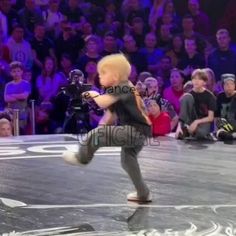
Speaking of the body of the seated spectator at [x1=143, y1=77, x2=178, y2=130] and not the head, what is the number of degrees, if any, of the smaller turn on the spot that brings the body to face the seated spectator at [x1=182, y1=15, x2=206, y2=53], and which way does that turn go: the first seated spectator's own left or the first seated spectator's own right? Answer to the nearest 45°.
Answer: approximately 135° to the first seated spectator's own right

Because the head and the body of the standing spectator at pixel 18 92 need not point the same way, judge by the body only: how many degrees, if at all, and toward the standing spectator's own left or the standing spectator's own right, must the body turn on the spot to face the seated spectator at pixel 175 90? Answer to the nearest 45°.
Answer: approximately 90° to the standing spectator's own left

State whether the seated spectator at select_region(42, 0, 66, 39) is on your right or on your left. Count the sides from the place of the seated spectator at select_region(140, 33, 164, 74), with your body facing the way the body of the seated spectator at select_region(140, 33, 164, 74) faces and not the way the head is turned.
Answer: on your right

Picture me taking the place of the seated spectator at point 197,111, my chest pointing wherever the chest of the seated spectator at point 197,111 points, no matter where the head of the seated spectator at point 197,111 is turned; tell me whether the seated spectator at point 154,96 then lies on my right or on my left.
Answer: on my right

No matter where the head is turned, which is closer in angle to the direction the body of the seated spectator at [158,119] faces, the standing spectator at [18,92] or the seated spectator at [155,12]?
the standing spectator

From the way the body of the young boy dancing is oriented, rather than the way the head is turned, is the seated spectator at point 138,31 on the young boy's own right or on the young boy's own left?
on the young boy's own right

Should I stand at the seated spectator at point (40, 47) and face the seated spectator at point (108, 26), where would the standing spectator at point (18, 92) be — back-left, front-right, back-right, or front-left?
back-right

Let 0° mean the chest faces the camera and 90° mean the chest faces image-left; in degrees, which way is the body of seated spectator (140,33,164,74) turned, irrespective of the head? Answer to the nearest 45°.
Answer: approximately 0°

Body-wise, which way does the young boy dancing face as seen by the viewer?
to the viewer's left

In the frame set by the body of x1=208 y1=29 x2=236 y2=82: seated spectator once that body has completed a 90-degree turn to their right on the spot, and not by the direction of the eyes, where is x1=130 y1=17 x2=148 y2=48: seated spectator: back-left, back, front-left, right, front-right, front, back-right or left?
front

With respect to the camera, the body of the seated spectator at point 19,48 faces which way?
toward the camera

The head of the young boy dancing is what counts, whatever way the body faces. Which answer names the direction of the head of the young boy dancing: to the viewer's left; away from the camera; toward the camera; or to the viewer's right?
to the viewer's left

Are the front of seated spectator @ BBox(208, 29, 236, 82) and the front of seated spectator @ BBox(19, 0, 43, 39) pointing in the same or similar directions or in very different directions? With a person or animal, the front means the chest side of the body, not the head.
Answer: same or similar directions

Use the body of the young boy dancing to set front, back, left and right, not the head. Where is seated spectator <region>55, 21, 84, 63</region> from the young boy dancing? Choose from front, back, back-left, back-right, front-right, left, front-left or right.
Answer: right

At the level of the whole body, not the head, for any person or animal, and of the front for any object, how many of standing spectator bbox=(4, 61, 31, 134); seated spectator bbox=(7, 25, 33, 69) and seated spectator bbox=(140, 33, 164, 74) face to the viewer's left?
0

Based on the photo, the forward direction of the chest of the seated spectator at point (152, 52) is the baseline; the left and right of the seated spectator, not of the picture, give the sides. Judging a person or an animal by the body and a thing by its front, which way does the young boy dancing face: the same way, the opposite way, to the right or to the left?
to the right

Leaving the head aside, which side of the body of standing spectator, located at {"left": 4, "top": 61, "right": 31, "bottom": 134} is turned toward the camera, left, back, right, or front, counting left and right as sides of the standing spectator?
front

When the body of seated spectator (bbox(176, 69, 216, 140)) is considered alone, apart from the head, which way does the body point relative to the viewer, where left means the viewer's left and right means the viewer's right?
facing the viewer
